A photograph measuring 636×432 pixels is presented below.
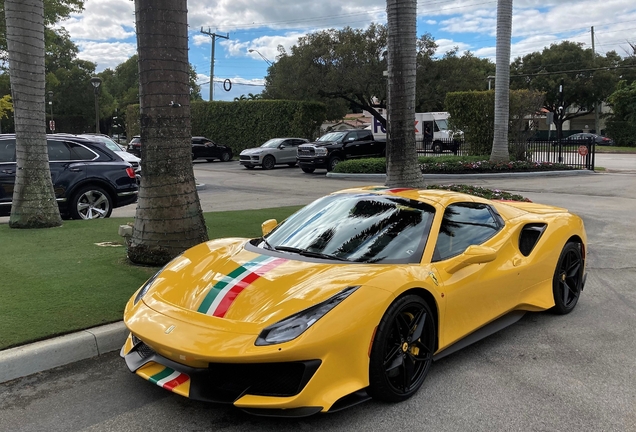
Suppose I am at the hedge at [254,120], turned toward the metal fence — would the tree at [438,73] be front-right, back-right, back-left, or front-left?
front-left

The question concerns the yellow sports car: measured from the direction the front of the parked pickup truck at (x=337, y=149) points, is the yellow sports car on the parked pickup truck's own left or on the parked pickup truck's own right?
on the parked pickup truck's own left

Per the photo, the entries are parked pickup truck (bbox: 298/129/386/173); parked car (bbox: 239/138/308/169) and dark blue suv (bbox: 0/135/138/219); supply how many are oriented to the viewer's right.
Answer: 0

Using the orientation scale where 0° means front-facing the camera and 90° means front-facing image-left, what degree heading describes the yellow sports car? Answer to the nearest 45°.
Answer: approximately 45°

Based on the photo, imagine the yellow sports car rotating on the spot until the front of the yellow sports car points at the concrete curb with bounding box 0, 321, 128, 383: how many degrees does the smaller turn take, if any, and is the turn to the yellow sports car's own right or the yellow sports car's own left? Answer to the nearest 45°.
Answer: approximately 45° to the yellow sports car's own right

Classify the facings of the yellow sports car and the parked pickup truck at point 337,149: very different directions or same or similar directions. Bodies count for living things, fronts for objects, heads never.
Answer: same or similar directions

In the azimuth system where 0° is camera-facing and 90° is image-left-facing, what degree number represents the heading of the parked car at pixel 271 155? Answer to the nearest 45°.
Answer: approximately 45°

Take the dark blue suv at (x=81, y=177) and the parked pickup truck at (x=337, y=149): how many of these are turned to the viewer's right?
0

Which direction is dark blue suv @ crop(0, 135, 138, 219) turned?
to the viewer's left

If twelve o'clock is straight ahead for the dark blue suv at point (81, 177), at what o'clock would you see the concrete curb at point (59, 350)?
The concrete curb is roughly at 9 o'clock from the dark blue suv.

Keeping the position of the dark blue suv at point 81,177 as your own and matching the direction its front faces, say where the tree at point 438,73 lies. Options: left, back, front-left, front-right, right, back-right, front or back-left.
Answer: back-right

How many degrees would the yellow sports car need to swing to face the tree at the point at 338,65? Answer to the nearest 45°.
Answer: approximately 135° to its right

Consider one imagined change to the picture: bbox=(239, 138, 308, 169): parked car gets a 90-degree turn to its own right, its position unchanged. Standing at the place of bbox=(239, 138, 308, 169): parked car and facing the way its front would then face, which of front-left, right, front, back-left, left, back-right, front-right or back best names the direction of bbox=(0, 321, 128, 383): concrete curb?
back-left

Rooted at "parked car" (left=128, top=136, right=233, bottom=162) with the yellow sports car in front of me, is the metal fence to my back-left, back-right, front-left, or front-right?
front-left

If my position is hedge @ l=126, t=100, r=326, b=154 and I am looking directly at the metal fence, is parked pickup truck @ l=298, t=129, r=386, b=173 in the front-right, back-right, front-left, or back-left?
front-right
